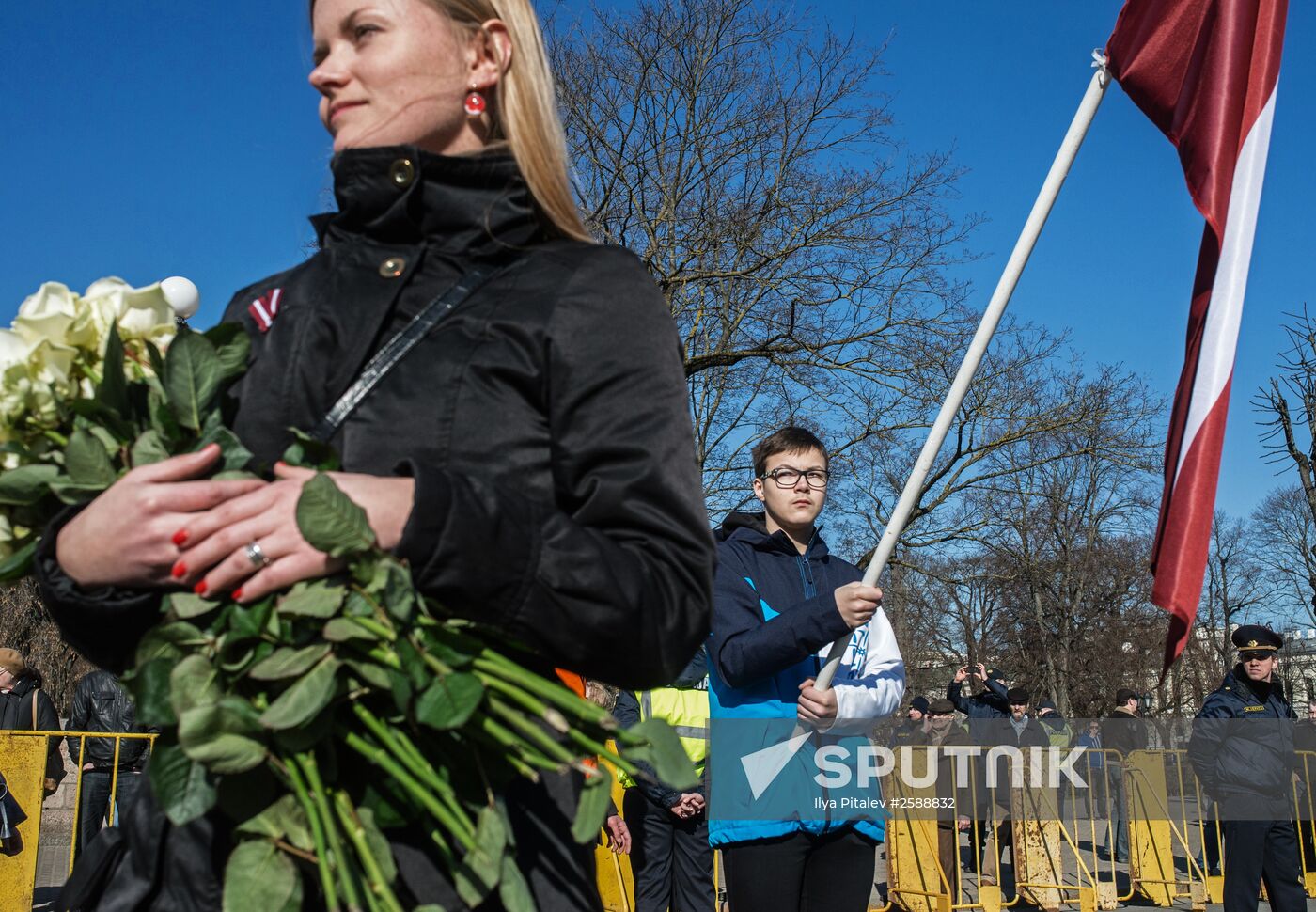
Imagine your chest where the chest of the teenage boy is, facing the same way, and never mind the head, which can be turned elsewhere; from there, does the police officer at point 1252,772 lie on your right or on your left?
on your left

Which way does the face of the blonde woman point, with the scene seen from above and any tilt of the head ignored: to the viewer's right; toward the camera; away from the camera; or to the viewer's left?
to the viewer's left

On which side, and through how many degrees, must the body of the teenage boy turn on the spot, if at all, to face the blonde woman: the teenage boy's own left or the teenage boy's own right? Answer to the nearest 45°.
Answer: approximately 45° to the teenage boy's own right
